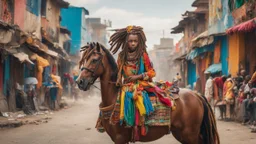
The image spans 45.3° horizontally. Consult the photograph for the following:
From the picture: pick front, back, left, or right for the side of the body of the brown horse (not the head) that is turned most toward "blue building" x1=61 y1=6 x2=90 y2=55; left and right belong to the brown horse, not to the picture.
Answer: right

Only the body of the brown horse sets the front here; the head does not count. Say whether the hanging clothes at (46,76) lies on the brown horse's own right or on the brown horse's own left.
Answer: on the brown horse's own right

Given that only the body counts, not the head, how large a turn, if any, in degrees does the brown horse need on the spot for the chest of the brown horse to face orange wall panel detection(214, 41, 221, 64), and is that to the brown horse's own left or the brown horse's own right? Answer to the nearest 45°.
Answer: approximately 90° to the brown horse's own right

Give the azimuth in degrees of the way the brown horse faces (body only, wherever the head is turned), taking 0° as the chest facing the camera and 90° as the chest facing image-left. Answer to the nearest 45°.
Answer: approximately 90°

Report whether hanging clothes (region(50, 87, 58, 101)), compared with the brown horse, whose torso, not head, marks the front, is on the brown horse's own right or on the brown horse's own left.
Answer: on the brown horse's own right

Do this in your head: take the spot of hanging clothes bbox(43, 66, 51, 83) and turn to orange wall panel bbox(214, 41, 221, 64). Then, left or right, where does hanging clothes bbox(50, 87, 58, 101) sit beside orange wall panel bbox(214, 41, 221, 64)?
right
